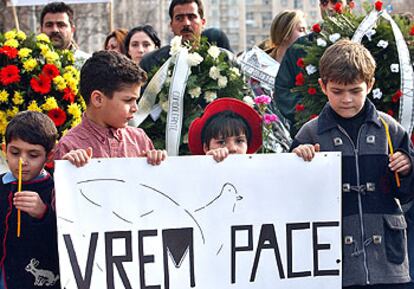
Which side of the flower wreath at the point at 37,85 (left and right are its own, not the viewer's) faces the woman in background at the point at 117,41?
back

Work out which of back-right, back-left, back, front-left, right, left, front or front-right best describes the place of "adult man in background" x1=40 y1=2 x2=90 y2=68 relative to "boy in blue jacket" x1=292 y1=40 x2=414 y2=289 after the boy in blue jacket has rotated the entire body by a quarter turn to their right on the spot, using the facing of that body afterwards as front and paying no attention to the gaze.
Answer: front-right

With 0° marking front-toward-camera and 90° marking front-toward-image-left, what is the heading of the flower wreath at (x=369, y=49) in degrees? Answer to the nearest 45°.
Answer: approximately 0°

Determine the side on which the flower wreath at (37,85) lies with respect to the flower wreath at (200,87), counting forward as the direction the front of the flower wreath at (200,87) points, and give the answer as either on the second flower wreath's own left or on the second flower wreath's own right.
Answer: on the second flower wreath's own right

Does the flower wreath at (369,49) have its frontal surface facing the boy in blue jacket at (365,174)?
yes

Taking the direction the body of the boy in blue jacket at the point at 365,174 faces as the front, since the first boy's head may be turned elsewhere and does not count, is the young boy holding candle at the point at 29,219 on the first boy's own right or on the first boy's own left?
on the first boy's own right

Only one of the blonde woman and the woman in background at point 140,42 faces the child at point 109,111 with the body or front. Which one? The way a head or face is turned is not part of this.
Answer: the woman in background
